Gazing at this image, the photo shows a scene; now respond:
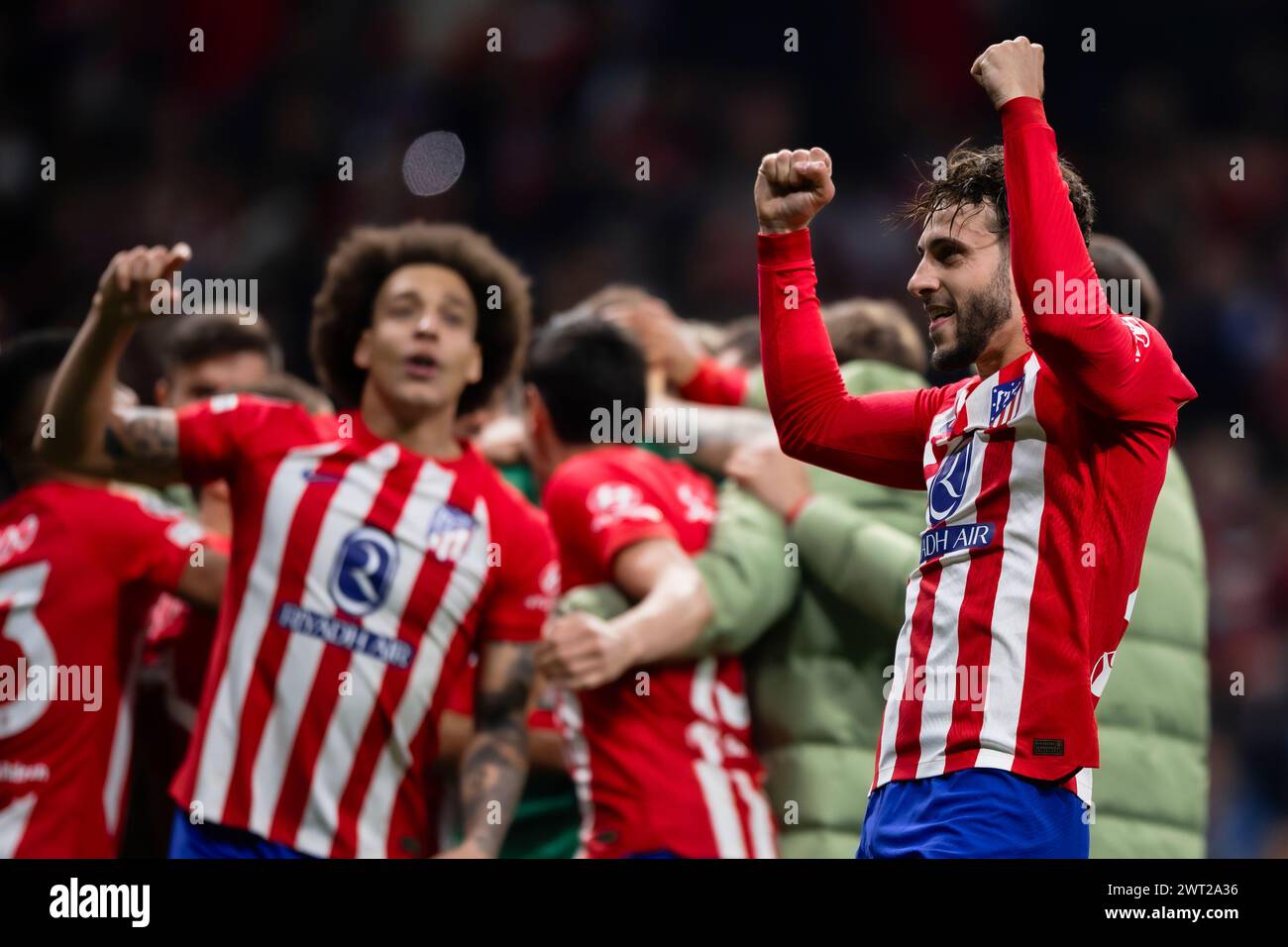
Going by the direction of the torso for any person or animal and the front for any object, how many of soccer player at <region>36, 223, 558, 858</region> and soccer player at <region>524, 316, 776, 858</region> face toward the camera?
1

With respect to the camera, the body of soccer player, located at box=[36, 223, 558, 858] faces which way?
toward the camera

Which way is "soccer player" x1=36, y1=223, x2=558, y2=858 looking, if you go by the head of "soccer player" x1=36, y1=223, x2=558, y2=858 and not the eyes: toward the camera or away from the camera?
toward the camera

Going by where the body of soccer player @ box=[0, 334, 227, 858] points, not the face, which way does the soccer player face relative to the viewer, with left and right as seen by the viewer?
facing away from the viewer and to the right of the viewer

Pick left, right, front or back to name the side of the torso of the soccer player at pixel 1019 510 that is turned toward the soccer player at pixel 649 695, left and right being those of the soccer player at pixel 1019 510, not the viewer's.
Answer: right

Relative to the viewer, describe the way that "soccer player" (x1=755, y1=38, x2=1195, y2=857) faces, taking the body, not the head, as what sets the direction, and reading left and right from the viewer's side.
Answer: facing the viewer and to the left of the viewer

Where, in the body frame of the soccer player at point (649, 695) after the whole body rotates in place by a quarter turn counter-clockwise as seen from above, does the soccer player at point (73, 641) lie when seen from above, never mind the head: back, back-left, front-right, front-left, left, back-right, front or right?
front-right

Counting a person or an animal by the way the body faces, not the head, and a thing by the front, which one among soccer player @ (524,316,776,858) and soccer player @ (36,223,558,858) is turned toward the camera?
soccer player @ (36,223,558,858)

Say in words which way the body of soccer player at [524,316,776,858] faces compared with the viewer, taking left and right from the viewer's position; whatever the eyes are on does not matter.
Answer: facing away from the viewer and to the left of the viewer

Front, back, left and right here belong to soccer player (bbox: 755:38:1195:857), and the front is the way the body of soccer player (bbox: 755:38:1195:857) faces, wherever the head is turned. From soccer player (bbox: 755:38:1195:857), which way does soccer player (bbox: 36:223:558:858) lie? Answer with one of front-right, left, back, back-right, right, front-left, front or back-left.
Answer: right
